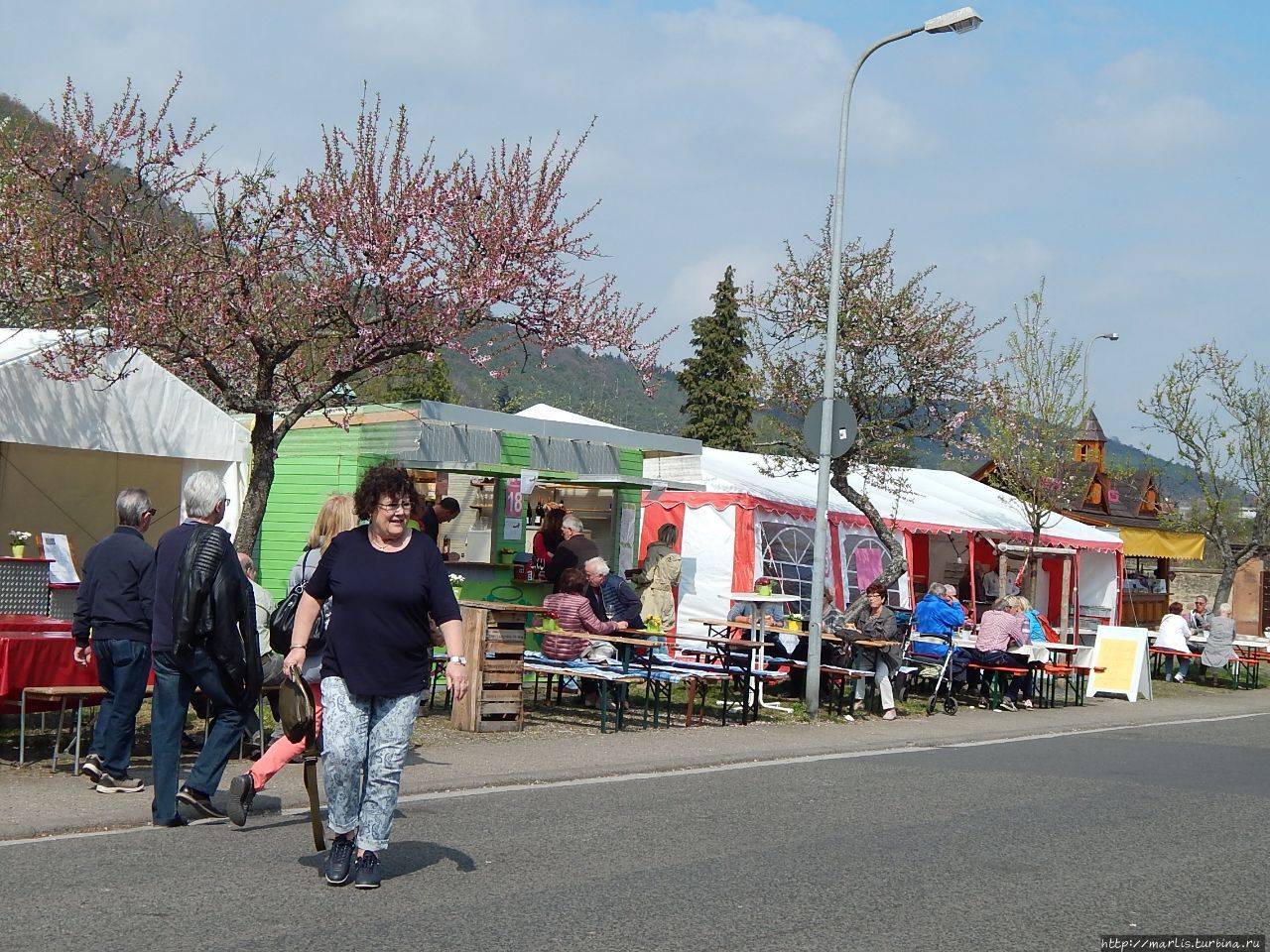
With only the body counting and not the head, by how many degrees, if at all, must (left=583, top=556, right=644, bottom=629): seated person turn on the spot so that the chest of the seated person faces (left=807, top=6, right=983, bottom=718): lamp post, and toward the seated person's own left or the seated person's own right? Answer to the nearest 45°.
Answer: approximately 135° to the seated person's own left

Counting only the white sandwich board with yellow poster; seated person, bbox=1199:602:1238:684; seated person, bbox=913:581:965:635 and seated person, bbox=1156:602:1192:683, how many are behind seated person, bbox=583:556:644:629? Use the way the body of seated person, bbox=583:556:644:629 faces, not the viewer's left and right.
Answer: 4

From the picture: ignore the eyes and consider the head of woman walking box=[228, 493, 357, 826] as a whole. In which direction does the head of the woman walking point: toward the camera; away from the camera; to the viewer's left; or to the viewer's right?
away from the camera

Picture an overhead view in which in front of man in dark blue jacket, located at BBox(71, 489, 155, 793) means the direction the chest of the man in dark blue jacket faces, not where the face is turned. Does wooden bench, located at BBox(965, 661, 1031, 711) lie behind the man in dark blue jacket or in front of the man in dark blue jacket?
in front

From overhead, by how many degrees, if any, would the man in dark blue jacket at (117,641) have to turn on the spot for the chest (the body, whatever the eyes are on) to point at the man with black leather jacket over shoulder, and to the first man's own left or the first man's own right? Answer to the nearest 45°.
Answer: approximately 90° to the first man's own right

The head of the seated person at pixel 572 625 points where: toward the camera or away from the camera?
away from the camera
